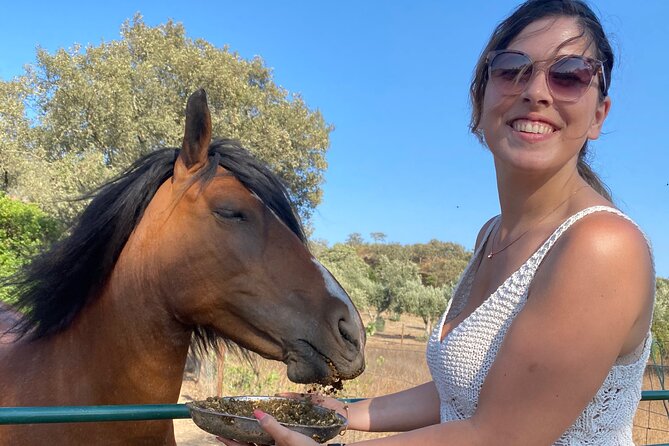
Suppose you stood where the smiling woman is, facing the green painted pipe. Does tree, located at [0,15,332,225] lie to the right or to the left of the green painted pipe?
right

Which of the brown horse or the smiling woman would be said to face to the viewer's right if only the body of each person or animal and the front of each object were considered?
the brown horse

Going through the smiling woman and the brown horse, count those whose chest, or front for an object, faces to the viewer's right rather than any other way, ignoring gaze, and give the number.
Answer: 1

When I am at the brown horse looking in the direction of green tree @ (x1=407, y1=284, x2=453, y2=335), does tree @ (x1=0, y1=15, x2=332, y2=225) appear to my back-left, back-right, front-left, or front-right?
front-left

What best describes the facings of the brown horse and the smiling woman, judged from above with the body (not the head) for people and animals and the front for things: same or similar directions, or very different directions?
very different directions

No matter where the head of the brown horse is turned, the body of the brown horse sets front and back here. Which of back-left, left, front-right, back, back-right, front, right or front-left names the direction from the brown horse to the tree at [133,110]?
left

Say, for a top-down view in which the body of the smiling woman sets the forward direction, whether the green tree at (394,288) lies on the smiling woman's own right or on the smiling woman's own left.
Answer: on the smiling woman's own right

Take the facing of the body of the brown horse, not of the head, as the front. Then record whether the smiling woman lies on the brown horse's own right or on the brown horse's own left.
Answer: on the brown horse's own right

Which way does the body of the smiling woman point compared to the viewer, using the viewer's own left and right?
facing the viewer and to the left of the viewer

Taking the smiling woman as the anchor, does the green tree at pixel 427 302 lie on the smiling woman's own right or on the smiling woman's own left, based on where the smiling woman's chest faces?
on the smiling woman's own right

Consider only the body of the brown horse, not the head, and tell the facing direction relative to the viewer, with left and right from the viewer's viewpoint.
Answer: facing to the right of the viewer
